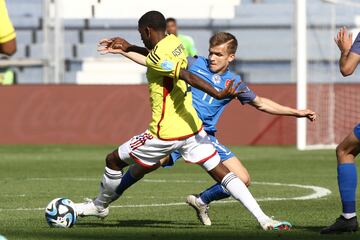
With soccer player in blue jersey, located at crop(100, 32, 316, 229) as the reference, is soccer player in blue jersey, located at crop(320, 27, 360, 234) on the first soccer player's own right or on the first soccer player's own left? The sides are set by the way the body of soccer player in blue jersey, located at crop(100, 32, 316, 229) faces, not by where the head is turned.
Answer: on the first soccer player's own left

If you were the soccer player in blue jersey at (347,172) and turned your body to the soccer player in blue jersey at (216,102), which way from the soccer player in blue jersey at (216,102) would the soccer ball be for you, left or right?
left

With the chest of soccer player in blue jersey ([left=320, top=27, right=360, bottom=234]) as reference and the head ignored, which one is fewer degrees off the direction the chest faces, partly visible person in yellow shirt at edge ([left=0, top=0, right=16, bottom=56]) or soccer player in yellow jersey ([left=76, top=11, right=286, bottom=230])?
the soccer player in yellow jersey

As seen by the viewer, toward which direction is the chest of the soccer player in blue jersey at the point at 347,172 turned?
to the viewer's left

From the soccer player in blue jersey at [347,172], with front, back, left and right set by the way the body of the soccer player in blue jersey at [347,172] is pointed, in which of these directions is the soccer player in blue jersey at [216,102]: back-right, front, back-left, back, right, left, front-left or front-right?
front-right

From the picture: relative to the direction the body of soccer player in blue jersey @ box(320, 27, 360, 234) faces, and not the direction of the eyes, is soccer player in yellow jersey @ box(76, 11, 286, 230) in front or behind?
in front

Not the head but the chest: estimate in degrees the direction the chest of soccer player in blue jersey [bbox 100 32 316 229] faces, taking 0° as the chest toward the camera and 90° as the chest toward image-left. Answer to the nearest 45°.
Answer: approximately 45°

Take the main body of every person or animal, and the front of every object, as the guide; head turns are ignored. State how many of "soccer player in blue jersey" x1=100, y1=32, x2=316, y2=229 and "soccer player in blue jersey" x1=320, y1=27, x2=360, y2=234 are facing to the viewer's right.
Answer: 0

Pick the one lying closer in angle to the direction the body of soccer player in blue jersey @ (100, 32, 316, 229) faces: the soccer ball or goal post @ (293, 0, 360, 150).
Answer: the soccer ball
